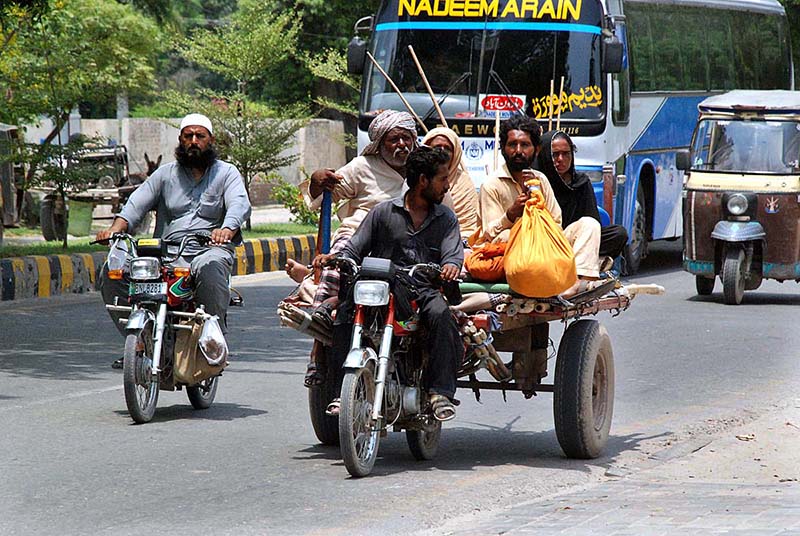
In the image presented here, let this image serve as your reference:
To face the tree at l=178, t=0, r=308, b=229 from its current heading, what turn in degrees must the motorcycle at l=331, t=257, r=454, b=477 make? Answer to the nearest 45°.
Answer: approximately 135° to its right

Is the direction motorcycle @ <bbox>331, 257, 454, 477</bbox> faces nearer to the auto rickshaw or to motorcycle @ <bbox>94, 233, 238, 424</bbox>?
the motorcycle

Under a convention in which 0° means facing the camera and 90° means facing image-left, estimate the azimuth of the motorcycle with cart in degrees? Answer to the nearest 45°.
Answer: approximately 45°

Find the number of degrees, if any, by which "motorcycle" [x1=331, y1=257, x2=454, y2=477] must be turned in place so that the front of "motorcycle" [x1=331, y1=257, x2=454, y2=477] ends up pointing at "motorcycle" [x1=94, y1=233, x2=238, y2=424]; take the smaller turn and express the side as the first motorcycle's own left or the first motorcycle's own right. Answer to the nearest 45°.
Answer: approximately 90° to the first motorcycle's own right

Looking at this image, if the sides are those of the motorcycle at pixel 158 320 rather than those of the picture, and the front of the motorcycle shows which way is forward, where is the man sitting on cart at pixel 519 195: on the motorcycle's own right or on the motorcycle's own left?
on the motorcycle's own left

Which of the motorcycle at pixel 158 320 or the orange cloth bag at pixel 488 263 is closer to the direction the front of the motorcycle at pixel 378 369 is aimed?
the motorcycle

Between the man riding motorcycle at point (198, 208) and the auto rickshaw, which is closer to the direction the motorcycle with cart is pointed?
the man riding motorcycle

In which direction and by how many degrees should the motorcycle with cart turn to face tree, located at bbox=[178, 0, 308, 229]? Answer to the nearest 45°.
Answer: approximately 135° to its right
